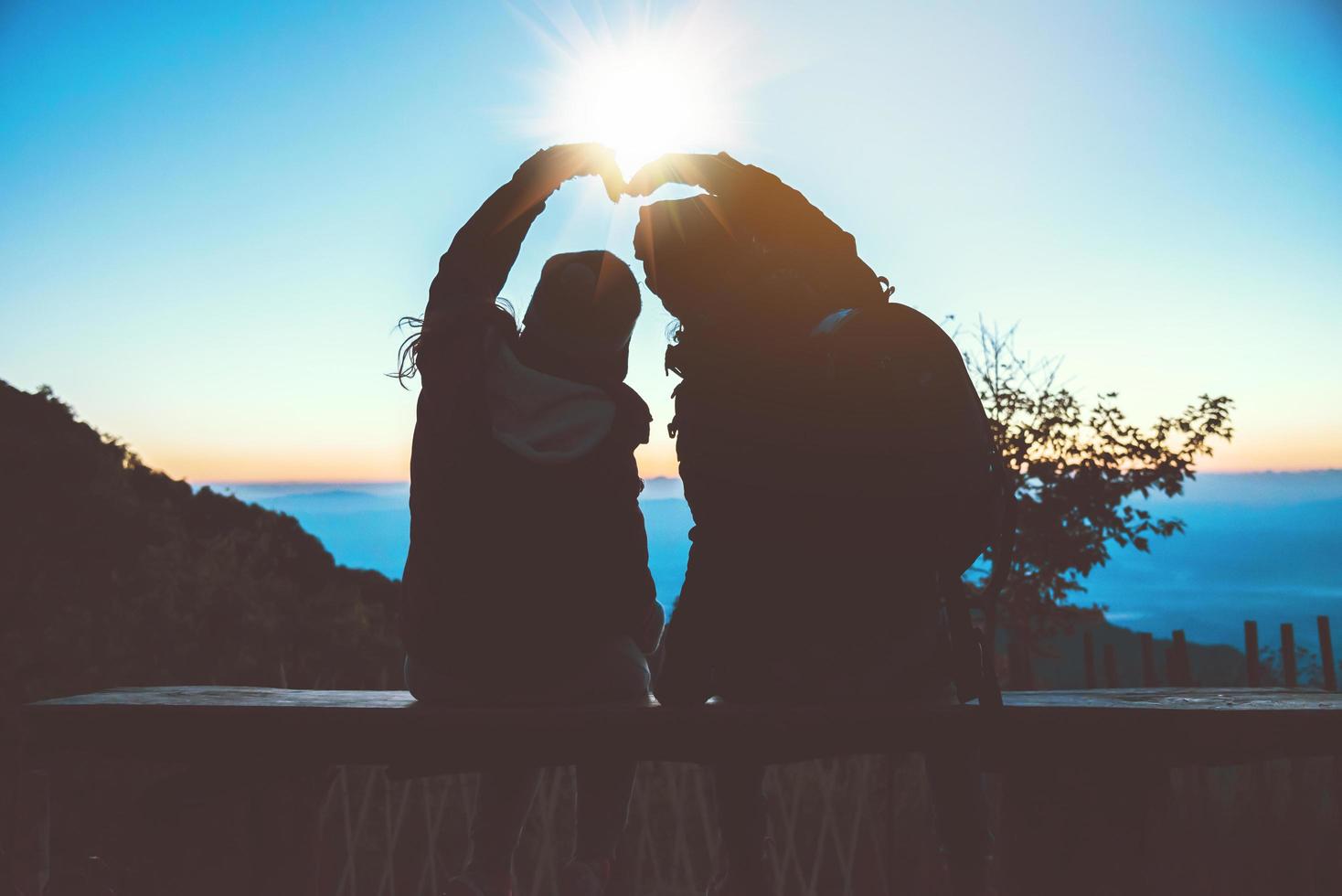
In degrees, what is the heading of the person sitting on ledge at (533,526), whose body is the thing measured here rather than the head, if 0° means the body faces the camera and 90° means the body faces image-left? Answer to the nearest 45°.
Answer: approximately 180°

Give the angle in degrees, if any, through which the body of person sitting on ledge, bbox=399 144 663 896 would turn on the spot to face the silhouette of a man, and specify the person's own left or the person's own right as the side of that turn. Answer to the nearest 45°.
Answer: approximately 135° to the person's own right

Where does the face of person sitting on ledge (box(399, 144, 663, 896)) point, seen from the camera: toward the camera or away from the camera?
away from the camera
